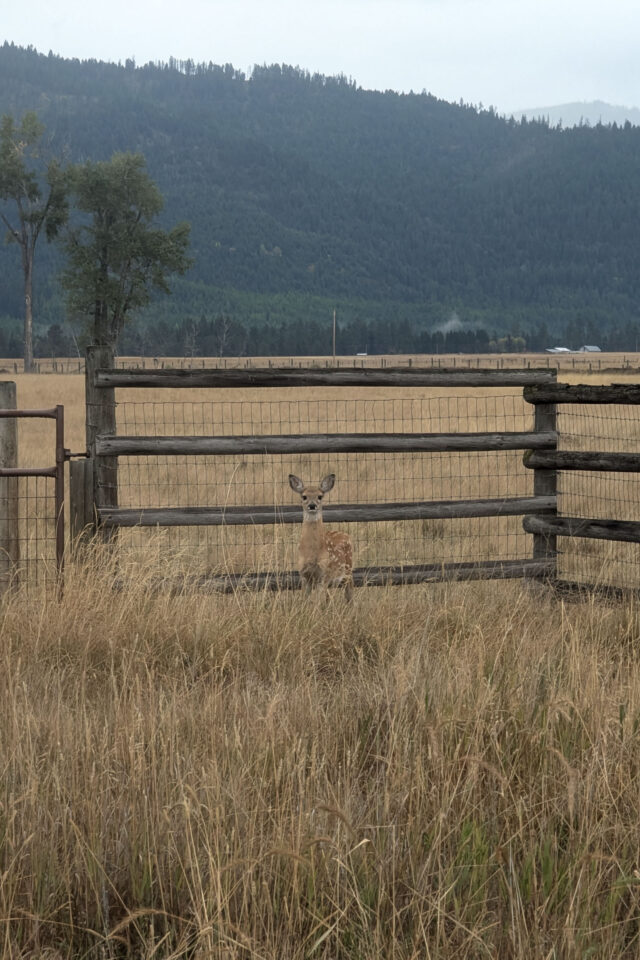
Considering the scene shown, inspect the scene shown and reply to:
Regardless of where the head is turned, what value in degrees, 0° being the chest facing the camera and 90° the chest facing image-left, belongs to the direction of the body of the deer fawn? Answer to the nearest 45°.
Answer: approximately 45°

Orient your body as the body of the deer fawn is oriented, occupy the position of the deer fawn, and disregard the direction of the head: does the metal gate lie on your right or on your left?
on your right
